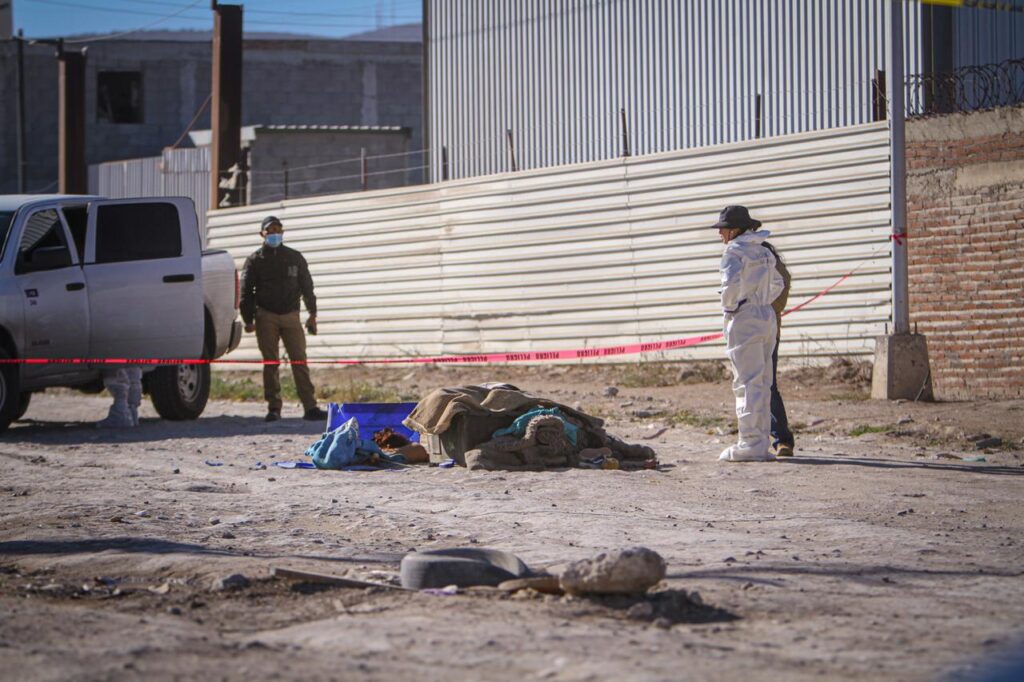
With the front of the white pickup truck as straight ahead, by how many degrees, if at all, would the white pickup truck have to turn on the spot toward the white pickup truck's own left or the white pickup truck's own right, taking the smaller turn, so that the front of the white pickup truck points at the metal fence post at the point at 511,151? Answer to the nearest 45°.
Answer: approximately 180°

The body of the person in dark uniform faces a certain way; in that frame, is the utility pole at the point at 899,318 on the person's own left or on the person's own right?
on the person's own left

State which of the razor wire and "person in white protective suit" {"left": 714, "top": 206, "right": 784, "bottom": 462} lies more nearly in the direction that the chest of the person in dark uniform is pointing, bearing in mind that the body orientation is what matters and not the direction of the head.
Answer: the person in white protective suit

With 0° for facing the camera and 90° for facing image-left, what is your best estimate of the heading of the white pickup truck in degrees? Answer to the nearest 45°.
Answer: approximately 45°

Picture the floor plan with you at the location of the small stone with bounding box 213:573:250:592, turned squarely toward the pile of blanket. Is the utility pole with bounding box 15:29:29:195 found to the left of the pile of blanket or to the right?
left

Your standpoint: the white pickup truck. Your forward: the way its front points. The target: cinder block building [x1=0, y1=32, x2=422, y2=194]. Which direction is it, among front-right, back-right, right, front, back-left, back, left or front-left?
back-right

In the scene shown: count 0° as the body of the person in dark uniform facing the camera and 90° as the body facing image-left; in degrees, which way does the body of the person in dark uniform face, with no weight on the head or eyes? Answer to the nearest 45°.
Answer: approximately 0°
